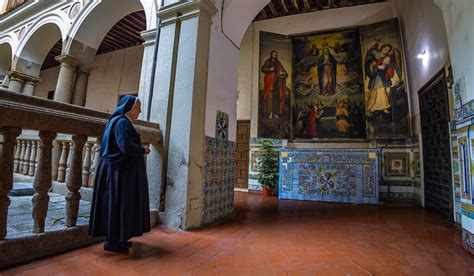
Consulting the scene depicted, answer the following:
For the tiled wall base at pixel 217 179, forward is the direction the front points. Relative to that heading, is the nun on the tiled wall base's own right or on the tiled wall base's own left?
on the tiled wall base's own right

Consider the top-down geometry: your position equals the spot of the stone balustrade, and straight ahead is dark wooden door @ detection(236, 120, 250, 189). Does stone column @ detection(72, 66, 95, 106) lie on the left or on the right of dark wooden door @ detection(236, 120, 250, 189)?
left

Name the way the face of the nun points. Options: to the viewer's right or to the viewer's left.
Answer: to the viewer's right

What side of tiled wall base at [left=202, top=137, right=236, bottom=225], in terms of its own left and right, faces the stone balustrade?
right

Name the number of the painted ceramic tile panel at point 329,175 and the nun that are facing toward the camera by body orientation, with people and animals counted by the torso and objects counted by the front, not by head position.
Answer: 1

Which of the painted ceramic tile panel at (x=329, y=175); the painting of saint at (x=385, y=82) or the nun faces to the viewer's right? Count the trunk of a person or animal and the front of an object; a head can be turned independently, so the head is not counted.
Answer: the nun

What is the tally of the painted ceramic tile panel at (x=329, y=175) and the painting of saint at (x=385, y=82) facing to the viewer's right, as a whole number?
0

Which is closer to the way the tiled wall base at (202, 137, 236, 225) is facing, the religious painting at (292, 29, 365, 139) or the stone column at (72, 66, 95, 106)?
the religious painting

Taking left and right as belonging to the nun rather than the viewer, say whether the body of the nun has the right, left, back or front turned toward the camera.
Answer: right

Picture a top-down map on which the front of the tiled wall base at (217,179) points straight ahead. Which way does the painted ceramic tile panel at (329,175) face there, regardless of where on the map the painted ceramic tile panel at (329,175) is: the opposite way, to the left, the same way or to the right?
to the right
